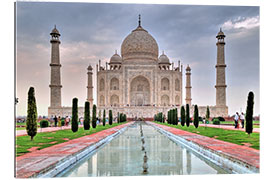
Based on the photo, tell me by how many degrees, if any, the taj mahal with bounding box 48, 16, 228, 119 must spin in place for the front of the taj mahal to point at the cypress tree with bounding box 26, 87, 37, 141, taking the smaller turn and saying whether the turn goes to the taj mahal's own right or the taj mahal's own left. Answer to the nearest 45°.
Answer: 0° — it already faces it

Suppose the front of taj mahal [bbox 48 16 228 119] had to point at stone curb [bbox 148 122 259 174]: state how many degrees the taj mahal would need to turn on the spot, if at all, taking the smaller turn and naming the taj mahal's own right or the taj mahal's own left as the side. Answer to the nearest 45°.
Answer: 0° — it already faces it

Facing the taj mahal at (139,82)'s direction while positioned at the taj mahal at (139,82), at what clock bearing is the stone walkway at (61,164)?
The stone walkway is roughly at 12 o'clock from the taj mahal.

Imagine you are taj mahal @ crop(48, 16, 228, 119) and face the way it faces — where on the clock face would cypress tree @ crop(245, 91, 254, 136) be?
The cypress tree is roughly at 12 o'clock from the taj mahal.

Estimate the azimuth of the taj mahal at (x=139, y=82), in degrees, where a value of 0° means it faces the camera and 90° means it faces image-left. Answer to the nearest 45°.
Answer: approximately 0°

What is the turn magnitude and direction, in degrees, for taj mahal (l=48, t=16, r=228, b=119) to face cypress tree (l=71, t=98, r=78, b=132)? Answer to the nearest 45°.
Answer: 0° — it already faces it
